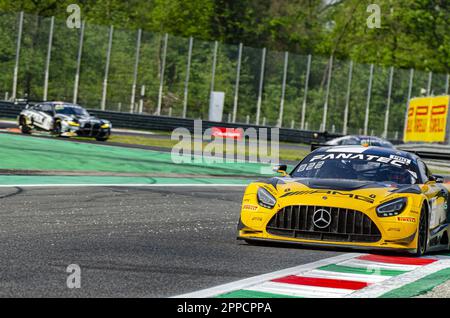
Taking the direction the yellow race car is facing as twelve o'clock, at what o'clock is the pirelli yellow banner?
The pirelli yellow banner is roughly at 6 o'clock from the yellow race car.

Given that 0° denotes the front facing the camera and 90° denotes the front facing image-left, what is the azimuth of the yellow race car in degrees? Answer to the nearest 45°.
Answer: approximately 0°
